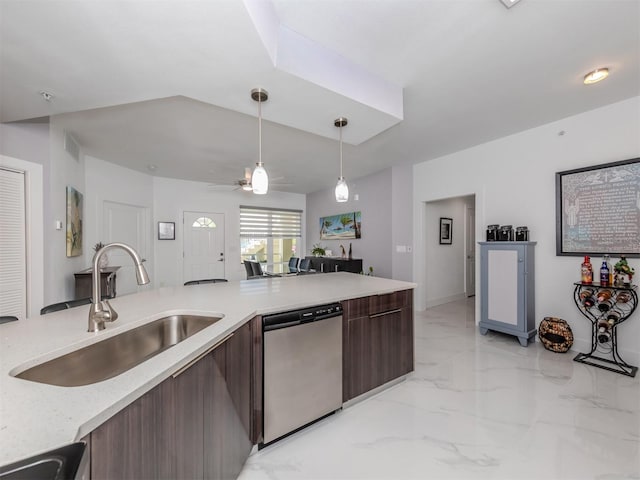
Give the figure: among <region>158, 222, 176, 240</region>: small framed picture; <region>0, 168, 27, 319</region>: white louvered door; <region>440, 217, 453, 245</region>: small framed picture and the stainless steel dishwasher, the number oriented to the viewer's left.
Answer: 0

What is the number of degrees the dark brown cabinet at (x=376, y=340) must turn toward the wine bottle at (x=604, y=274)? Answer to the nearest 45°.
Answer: approximately 90° to its left

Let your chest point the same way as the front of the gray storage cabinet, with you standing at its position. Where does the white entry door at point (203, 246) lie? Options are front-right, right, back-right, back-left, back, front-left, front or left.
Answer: front-right

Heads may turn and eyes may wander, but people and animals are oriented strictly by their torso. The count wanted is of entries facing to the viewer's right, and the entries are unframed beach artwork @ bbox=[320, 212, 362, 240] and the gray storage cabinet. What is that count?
0

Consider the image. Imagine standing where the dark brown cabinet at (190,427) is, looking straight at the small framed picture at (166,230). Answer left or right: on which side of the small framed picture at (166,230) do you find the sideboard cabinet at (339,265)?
right

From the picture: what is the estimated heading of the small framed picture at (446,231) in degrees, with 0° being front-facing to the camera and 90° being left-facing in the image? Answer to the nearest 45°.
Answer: approximately 315°

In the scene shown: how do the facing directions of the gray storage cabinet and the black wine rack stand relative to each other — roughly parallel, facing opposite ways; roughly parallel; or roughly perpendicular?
roughly parallel

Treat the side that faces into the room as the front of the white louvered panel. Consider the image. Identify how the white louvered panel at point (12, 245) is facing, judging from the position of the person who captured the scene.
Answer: facing the viewer and to the right of the viewer

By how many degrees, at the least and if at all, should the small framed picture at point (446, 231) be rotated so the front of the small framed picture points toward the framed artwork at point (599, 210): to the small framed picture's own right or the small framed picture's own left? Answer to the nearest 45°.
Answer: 0° — it already faces it

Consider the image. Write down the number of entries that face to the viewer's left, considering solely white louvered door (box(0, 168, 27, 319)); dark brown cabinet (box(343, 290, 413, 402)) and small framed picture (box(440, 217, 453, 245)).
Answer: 0

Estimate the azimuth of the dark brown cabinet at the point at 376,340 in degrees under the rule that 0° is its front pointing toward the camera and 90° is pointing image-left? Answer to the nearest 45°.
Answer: approximately 315°

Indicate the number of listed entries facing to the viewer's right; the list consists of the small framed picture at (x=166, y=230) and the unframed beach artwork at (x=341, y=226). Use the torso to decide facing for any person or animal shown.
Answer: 0

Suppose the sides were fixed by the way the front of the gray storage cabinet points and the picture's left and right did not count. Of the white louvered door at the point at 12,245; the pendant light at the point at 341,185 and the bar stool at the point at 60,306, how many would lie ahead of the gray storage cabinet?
3

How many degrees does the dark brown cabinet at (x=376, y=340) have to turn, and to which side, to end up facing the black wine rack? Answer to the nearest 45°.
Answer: approximately 90° to its left

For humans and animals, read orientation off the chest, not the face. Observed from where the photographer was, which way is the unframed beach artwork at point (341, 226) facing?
facing the viewer and to the left of the viewer

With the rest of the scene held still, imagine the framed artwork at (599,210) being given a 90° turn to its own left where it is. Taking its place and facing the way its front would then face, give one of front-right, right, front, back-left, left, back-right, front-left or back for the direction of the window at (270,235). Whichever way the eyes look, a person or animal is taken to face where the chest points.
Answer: back-right
